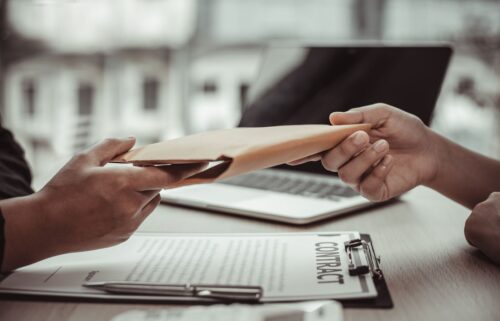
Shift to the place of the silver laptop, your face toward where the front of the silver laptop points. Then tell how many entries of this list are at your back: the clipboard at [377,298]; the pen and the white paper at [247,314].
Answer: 0

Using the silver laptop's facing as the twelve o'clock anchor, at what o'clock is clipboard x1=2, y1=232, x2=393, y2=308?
The clipboard is roughly at 11 o'clock from the silver laptop.

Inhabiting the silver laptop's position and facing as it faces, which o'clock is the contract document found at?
The contract document is roughly at 11 o'clock from the silver laptop.

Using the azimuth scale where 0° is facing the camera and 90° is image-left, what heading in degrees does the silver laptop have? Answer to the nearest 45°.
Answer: approximately 45°

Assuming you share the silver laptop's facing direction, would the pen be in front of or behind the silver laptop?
in front

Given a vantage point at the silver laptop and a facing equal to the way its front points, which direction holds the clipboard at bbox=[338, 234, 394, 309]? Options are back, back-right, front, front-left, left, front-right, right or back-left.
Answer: front-left

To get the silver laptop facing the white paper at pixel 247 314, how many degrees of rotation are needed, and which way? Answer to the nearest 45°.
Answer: approximately 45° to its left
